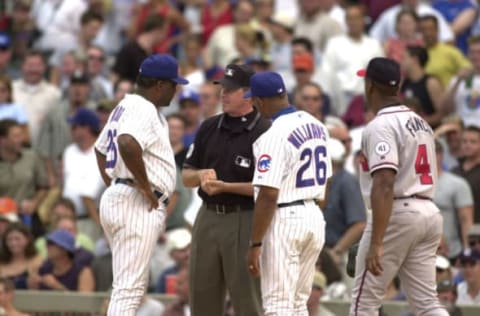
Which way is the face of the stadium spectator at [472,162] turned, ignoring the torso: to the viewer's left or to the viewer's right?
to the viewer's left

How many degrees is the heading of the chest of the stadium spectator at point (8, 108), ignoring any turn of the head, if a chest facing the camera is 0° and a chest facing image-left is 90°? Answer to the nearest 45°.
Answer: approximately 0°

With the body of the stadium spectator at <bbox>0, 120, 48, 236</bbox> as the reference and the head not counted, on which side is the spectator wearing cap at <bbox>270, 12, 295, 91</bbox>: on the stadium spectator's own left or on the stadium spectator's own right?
on the stadium spectator's own left

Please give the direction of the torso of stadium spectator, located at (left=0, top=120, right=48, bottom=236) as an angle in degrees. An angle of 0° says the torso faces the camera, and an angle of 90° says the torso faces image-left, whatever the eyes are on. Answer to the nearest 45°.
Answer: approximately 0°

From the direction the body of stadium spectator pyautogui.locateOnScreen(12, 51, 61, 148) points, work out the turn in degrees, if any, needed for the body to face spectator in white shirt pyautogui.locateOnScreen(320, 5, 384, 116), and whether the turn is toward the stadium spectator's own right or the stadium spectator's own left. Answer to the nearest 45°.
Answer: approximately 90° to the stadium spectator's own left

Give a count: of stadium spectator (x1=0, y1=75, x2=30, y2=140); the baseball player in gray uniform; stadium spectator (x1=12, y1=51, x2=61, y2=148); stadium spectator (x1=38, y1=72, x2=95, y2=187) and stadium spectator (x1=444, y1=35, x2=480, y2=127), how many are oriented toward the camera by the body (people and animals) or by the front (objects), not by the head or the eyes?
4

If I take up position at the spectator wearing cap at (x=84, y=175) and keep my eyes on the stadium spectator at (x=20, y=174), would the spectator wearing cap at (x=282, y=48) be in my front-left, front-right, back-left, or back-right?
back-right

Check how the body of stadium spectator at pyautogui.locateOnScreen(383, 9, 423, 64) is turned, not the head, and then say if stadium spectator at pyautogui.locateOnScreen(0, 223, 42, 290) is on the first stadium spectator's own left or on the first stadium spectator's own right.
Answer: on the first stadium spectator's own right
